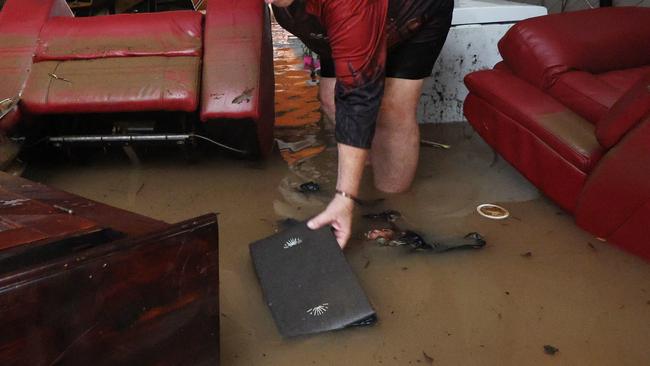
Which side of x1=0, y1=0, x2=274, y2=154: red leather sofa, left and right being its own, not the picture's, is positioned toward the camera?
front

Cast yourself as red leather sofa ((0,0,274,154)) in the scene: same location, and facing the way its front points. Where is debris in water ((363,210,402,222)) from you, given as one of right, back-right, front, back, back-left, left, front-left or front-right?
front-left

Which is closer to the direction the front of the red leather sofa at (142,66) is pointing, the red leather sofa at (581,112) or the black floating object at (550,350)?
the black floating object

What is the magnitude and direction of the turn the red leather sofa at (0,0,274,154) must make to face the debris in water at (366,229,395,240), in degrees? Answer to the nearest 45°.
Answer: approximately 45° to its left

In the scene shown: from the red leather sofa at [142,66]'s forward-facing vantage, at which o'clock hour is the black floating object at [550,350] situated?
The black floating object is roughly at 11 o'clock from the red leather sofa.

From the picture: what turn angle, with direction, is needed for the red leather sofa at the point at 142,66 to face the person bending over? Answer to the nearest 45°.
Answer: approximately 45° to its left

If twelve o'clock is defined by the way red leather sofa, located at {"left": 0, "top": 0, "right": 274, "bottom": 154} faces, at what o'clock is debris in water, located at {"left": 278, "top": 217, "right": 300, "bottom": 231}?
The debris in water is roughly at 11 o'clock from the red leather sofa.

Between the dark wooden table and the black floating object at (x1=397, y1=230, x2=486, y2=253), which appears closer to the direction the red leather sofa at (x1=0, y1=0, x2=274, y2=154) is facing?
the dark wooden table

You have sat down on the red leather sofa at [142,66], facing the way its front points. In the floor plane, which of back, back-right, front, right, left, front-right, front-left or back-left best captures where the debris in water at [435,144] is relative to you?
left

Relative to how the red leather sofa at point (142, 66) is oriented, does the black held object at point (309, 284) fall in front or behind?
in front

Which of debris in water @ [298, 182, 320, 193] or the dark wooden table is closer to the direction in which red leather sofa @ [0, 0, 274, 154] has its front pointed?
the dark wooden table

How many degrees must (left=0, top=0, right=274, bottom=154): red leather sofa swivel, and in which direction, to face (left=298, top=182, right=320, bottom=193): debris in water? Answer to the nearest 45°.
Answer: approximately 45° to its left

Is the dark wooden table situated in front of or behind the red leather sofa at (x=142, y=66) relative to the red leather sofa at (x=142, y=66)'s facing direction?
in front

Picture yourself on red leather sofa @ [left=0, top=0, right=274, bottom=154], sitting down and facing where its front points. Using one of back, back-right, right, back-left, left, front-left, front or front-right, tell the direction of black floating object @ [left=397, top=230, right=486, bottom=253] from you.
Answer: front-left
